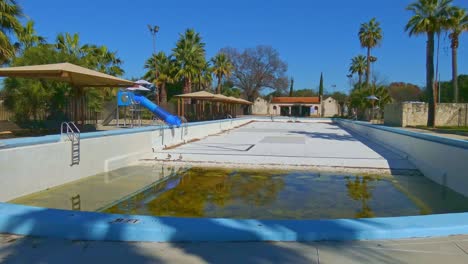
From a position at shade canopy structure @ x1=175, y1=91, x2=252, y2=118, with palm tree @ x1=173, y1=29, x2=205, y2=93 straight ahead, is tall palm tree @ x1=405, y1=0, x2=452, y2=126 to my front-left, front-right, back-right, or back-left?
back-right

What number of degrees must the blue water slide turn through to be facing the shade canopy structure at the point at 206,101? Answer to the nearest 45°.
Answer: approximately 90° to its left

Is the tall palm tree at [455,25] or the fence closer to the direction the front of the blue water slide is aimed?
the tall palm tree

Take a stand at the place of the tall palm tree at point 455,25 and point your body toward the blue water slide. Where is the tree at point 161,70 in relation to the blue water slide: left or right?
right

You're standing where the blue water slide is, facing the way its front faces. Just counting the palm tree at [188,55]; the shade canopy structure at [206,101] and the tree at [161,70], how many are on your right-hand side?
0

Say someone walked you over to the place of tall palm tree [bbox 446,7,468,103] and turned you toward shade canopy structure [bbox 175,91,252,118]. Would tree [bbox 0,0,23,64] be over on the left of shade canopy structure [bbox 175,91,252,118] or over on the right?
left

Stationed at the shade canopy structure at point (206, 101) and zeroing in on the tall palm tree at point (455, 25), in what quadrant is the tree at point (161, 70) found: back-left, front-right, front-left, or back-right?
back-left

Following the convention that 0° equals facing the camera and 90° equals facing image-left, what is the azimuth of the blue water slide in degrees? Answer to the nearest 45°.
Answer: approximately 270°

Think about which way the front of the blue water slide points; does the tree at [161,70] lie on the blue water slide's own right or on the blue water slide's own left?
on the blue water slide's own left

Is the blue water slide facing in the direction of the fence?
no

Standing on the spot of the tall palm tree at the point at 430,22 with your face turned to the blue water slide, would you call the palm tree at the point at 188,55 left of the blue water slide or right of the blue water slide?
right

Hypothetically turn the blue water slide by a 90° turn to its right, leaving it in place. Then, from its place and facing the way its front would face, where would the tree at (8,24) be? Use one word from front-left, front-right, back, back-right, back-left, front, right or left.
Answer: front-right

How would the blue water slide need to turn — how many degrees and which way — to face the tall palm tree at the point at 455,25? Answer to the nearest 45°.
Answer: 0° — it already faces it

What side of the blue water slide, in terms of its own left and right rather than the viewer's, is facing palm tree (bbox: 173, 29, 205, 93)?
left

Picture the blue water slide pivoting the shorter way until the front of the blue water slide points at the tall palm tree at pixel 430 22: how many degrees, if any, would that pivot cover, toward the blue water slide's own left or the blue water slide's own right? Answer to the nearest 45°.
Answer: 0° — it already faces it
